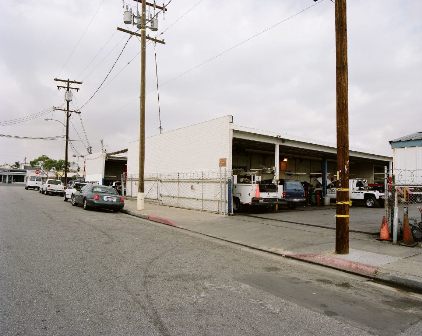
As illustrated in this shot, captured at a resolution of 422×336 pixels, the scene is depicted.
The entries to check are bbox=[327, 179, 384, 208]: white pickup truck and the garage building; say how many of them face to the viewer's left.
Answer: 0

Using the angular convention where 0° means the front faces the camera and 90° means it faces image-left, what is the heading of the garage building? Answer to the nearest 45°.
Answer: approximately 315°

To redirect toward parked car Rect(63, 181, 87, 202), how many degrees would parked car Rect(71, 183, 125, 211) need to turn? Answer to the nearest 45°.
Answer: approximately 45° to its right

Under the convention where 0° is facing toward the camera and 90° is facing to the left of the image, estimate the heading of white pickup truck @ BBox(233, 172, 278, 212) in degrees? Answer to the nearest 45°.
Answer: approximately 135°

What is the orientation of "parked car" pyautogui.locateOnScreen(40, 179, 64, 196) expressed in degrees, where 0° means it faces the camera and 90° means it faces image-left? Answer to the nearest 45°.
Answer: approximately 135°
